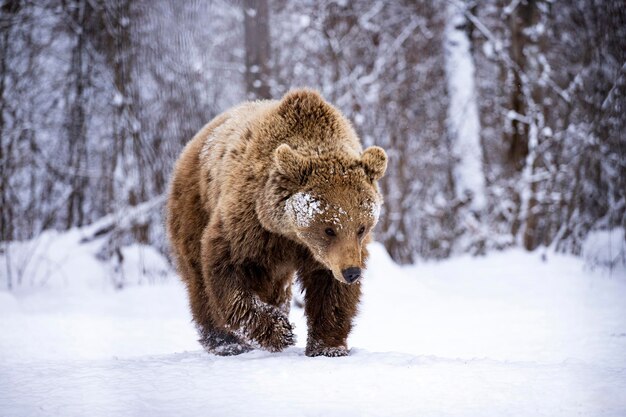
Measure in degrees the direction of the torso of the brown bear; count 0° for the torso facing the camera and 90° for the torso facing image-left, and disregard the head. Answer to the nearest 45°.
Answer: approximately 315°

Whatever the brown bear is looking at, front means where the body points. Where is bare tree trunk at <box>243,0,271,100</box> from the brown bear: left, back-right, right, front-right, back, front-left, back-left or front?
back-left

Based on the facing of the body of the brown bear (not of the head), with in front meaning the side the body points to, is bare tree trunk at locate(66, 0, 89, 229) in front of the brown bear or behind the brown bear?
behind
